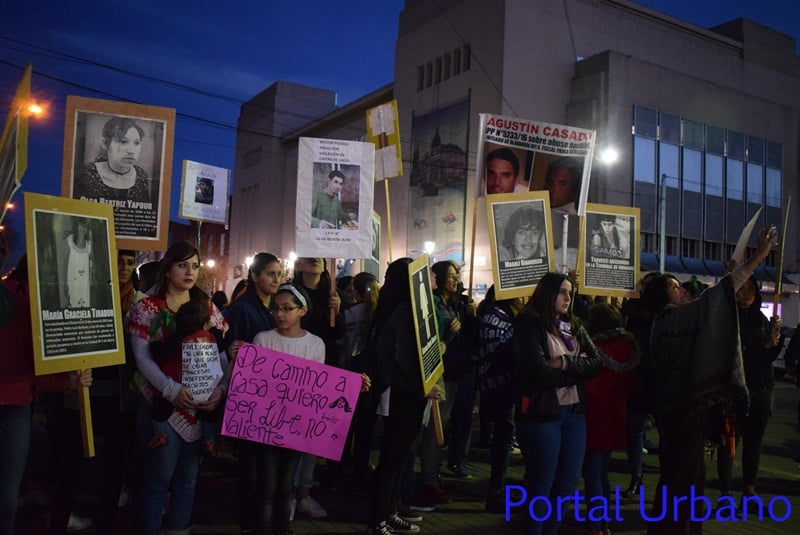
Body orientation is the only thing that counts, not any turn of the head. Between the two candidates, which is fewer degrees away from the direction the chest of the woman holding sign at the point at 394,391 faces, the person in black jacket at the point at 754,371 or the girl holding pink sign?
the person in black jacket

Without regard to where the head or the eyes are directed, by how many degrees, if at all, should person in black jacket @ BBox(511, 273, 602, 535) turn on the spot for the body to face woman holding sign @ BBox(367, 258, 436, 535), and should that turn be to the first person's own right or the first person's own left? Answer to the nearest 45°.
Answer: approximately 135° to the first person's own right

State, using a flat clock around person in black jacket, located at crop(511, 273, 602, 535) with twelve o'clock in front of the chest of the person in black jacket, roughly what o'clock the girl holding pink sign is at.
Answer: The girl holding pink sign is roughly at 4 o'clock from the person in black jacket.

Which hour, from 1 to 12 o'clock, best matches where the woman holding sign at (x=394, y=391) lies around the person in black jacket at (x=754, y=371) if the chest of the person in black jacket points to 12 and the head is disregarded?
The woman holding sign is roughly at 3 o'clock from the person in black jacket.

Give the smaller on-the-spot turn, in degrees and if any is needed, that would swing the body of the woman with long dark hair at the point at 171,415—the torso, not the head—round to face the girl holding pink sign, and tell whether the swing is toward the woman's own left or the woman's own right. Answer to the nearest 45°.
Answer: approximately 45° to the woman's own left

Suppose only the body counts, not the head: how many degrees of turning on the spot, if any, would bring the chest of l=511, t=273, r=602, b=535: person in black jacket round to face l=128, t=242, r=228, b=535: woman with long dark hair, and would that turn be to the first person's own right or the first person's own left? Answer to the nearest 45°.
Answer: approximately 90° to the first person's own right

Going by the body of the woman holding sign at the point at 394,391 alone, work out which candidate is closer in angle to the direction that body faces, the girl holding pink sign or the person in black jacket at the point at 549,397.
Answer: the person in black jacket

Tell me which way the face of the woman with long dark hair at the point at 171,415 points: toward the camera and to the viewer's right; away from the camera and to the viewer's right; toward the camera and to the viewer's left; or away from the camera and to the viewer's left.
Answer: toward the camera and to the viewer's right
